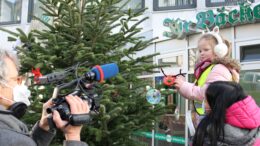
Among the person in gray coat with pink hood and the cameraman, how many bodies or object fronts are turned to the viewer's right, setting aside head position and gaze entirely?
1

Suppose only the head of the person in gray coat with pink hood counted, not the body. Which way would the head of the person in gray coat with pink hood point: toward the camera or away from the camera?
away from the camera

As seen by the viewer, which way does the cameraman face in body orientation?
to the viewer's right
